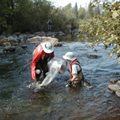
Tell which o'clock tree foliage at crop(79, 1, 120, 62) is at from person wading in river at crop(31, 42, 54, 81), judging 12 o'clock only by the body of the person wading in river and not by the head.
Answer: The tree foliage is roughly at 11 o'clock from the person wading in river.

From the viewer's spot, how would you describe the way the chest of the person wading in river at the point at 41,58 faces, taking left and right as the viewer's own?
facing the viewer and to the right of the viewer

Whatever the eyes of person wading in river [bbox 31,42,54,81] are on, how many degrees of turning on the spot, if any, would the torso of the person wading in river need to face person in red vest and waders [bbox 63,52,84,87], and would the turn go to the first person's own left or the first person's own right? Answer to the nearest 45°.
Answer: approximately 45° to the first person's own left
